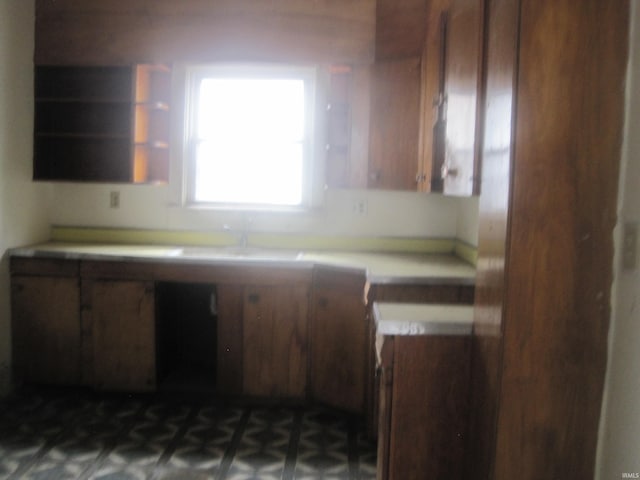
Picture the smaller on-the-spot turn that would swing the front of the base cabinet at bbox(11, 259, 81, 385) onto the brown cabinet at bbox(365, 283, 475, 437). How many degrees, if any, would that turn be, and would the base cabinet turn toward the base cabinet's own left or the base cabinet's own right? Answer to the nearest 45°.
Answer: approximately 45° to the base cabinet's own left

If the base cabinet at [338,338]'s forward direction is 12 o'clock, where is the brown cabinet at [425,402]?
The brown cabinet is roughly at 10 o'clock from the base cabinet.

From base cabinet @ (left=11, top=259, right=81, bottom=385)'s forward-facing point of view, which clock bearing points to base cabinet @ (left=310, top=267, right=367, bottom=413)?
base cabinet @ (left=310, top=267, right=367, bottom=413) is roughly at 10 o'clock from base cabinet @ (left=11, top=259, right=81, bottom=385).

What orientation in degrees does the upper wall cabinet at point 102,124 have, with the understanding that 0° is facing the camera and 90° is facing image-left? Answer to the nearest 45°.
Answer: approximately 0°
